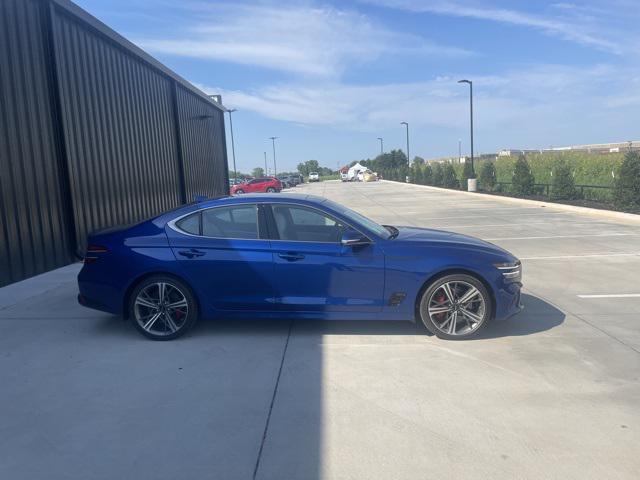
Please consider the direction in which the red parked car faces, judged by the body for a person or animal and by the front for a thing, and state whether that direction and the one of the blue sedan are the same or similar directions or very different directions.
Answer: very different directions

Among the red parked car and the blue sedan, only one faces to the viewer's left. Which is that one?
the red parked car

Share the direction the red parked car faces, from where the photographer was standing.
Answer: facing to the left of the viewer

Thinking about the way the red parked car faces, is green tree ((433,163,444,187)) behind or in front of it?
behind

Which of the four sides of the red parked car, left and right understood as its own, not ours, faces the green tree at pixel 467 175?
back

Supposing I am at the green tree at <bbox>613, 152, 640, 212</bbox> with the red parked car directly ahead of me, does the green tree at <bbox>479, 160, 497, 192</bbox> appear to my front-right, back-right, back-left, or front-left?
front-right

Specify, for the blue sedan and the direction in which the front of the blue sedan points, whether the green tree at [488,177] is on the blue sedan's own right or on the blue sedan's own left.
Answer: on the blue sedan's own left

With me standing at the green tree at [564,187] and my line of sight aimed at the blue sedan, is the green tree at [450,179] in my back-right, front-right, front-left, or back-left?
back-right

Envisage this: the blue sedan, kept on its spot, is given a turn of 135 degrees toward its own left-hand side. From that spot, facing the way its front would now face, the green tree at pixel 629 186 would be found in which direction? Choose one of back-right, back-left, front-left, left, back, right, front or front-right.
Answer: right

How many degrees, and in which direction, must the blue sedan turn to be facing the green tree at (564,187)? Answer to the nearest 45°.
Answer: approximately 45° to its left

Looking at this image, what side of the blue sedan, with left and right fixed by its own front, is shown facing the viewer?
right

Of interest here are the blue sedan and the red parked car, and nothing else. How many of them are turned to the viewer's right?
1

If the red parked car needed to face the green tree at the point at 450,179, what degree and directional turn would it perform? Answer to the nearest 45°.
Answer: approximately 180°
